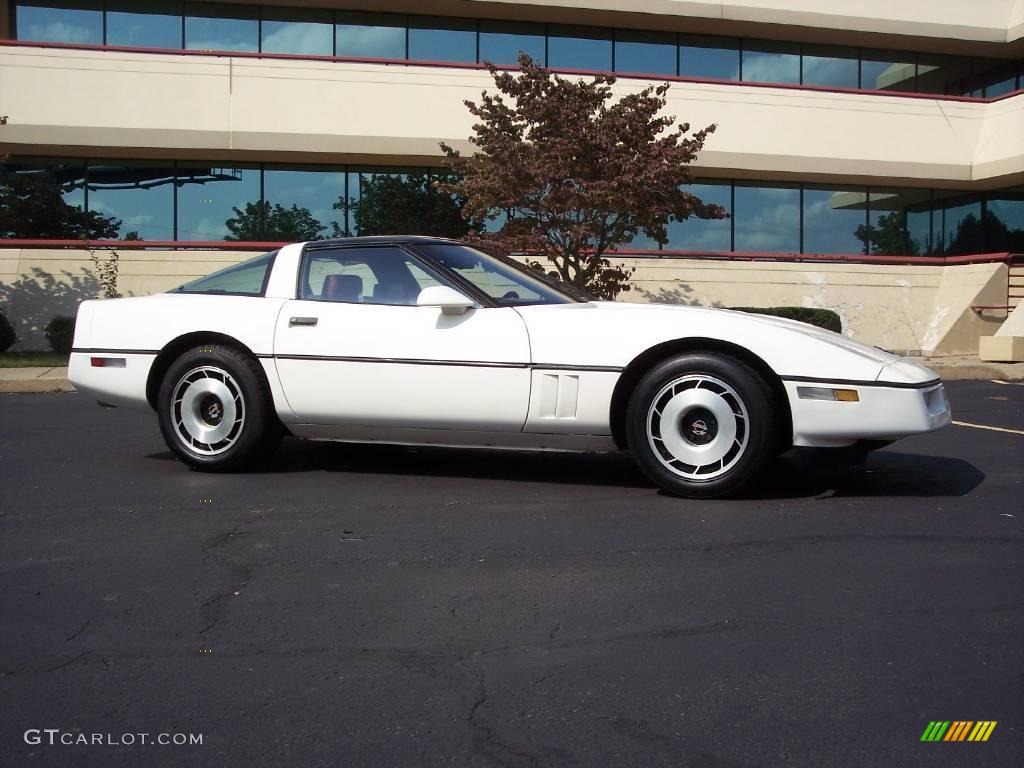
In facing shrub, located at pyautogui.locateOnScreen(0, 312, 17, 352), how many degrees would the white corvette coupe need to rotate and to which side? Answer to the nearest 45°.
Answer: approximately 135° to its left

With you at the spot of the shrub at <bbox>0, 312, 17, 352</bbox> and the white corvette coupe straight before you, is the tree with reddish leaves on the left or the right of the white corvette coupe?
left

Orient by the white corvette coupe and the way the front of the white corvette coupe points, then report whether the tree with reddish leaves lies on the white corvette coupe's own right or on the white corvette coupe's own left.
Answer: on the white corvette coupe's own left

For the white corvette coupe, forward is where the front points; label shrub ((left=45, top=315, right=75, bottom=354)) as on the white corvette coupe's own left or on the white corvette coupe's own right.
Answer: on the white corvette coupe's own left

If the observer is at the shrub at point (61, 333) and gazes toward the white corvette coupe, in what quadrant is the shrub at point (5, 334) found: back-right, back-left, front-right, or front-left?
back-right

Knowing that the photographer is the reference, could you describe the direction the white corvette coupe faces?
facing to the right of the viewer

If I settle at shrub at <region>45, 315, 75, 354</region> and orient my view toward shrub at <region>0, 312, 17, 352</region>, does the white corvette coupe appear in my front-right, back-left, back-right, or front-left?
back-left
